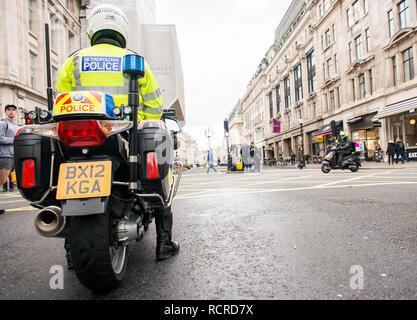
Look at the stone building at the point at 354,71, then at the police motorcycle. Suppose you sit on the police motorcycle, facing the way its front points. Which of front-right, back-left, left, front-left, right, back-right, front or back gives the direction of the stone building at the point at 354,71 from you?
front-right

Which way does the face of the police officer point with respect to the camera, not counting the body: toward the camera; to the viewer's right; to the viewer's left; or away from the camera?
away from the camera

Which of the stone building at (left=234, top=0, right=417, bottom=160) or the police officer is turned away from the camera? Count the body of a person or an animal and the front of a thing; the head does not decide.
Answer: the police officer

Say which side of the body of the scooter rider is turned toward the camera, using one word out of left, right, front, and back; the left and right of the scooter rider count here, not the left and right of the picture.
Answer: left

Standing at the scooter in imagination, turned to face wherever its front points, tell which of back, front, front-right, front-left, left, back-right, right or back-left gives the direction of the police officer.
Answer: left

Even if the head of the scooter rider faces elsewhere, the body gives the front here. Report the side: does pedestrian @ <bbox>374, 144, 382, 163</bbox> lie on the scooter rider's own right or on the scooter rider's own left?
on the scooter rider's own right

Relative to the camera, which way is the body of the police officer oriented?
away from the camera

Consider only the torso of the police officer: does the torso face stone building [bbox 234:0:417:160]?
no

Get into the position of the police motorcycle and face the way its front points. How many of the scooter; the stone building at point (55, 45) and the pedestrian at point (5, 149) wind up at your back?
0

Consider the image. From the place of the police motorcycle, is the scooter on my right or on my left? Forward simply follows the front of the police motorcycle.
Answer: on my right

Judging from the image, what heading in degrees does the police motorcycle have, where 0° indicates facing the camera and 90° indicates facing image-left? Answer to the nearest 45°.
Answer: approximately 180°

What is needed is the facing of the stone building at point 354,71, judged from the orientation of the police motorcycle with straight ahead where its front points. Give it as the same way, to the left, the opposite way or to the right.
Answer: to the left

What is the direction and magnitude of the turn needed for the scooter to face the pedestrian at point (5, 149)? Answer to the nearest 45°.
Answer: approximately 45° to its left

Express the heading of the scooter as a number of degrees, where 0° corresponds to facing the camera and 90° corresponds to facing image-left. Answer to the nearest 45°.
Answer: approximately 90°

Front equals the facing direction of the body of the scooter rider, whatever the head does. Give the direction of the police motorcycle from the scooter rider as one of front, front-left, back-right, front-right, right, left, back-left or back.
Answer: left
